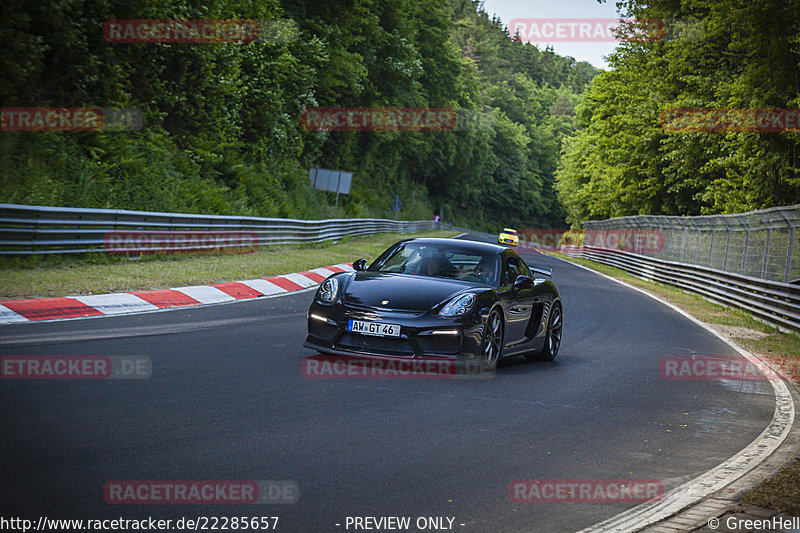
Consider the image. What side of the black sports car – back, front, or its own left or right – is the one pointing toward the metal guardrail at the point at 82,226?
right

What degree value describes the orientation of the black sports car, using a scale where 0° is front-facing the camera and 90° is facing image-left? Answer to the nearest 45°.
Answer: approximately 45°

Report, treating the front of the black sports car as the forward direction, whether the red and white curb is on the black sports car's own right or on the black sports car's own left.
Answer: on the black sports car's own right

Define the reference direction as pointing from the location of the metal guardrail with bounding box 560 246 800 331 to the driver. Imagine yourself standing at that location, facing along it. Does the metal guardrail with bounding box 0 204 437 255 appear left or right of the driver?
right

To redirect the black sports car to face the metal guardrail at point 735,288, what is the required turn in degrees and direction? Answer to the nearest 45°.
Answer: approximately 180°
